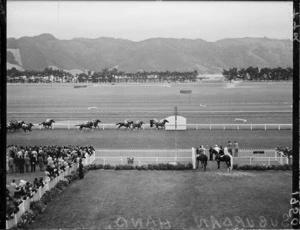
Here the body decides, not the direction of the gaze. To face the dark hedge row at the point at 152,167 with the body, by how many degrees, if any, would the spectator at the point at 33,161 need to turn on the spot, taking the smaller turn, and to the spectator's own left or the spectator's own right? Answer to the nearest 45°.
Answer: approximately 90° to the spectator's own right

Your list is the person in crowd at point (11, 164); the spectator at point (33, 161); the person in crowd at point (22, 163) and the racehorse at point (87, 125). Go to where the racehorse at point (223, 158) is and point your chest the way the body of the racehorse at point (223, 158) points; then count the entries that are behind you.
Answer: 0

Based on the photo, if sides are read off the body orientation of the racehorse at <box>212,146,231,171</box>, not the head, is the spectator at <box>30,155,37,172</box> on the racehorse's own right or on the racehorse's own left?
on the racehorse's own left

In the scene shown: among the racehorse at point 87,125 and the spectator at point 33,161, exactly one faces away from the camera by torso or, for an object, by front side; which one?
the spectator

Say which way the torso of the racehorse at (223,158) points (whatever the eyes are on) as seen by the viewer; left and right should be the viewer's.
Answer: facing away from the viewer and to the left of the viewer

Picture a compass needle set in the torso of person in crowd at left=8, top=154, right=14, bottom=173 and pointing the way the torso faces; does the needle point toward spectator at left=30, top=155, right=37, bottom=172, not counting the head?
no

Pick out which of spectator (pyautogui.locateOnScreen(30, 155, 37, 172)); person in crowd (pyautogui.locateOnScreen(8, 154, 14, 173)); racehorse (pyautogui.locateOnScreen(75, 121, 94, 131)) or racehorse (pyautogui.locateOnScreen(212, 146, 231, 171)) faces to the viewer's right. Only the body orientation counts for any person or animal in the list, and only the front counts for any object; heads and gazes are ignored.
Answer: racehorse (pyautogui.locateOnScreen(75, 121, 94, 131))

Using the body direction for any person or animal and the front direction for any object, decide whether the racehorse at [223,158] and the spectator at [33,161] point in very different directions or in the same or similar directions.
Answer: same or similar directions

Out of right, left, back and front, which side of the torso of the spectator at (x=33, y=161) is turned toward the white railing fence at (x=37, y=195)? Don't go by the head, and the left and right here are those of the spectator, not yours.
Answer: back

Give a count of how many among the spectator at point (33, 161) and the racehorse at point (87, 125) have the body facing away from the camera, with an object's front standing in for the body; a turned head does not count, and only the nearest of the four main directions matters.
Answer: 1

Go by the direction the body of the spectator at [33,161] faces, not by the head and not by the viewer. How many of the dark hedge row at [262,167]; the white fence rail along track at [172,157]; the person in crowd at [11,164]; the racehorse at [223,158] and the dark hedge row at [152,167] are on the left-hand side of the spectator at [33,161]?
1

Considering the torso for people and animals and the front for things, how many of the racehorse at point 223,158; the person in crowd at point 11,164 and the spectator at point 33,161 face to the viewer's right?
0

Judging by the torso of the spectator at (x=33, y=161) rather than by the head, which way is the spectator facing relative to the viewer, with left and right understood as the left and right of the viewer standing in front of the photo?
facing away from the viewer

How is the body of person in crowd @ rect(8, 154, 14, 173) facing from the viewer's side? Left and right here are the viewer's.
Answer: facing away from the viewer

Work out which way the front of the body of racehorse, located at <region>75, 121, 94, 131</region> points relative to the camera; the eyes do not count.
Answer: to the viewer's right

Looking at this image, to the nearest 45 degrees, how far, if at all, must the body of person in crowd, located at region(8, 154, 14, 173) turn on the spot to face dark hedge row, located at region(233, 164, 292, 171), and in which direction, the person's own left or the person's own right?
approximately 90° to the person's own right

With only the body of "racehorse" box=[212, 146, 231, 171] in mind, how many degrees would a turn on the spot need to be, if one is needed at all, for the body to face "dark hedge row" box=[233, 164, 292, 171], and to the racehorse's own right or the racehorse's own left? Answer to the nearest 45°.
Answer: approximately 135° to the racehorse's own right

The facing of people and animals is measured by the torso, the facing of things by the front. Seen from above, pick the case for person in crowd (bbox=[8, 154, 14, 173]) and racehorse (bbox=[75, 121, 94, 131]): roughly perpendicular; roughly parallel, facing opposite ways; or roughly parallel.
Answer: roughly perpendicular

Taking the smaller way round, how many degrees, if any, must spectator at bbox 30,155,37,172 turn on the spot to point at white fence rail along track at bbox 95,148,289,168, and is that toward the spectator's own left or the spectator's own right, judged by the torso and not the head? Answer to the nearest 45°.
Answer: approximately 90° to the spectator's own right

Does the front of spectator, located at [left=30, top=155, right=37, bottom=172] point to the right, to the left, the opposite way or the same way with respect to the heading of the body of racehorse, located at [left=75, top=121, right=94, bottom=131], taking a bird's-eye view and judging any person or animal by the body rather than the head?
to the left
